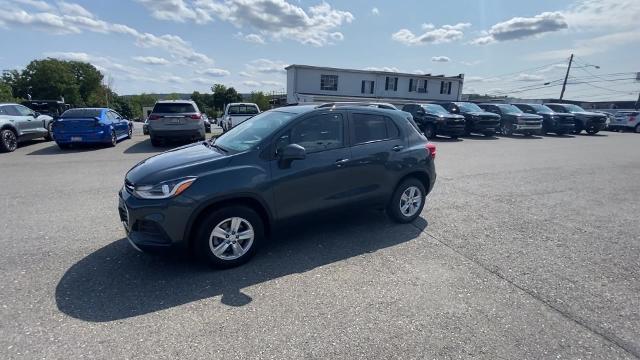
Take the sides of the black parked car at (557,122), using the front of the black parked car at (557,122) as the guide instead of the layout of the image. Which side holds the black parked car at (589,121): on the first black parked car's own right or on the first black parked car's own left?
on the first black parked car's own left

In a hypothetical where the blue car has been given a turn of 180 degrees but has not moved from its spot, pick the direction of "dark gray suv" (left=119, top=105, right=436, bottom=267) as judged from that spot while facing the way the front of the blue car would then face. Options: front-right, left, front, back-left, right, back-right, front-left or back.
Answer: front-left

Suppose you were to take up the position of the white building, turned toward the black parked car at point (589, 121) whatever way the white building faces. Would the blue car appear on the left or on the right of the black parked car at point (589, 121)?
right

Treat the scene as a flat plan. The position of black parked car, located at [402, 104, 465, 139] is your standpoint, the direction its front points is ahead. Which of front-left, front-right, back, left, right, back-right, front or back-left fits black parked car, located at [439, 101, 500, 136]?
left

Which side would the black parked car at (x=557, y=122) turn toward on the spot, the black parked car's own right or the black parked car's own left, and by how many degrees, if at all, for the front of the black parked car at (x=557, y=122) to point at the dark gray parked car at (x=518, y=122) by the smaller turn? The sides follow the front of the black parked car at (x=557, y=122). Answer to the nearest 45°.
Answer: approximately 90° to the black parked car's own right

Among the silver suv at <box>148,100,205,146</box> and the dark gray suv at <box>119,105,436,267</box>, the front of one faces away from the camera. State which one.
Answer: the silver suv

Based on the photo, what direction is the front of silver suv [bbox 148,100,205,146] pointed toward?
away from the camera

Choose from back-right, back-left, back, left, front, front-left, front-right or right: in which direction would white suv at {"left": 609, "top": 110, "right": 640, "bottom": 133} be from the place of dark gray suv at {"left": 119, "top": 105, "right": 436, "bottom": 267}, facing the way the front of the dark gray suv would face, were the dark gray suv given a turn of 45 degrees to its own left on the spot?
back-left

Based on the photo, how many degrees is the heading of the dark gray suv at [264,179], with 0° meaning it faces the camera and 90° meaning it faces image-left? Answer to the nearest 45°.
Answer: approximately 45°

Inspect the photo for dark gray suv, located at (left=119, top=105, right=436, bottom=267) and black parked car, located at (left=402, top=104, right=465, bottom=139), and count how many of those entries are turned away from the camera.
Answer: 0

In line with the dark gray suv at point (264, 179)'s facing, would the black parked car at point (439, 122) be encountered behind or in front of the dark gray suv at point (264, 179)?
behind

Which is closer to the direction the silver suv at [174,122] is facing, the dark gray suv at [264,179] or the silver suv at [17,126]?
the silver suv

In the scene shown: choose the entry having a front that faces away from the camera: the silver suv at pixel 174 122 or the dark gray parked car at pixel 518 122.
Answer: the silver suv
